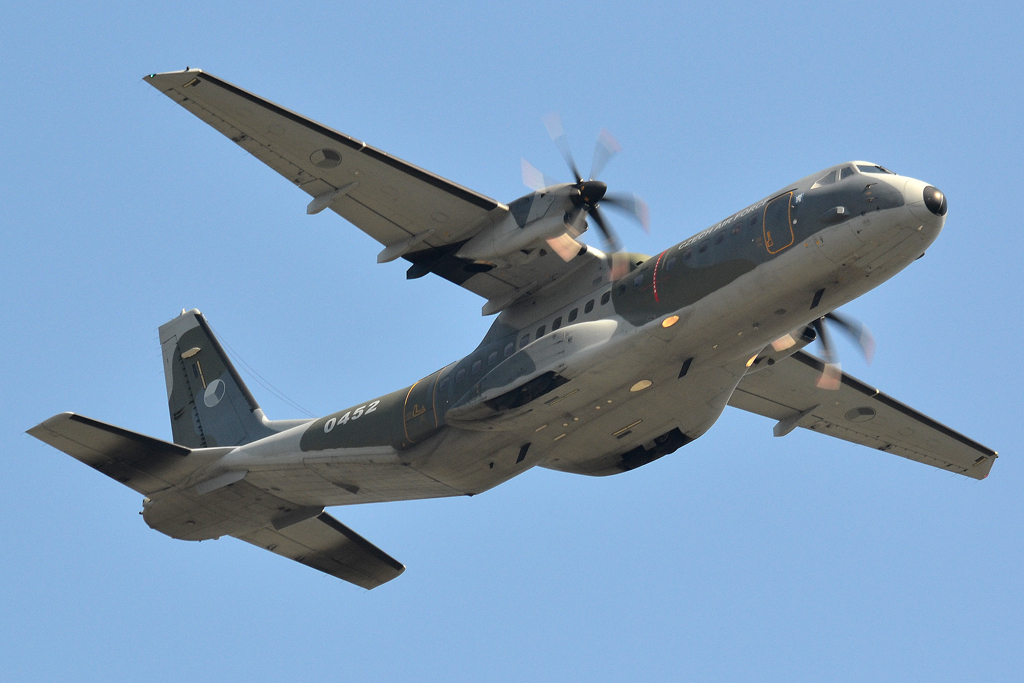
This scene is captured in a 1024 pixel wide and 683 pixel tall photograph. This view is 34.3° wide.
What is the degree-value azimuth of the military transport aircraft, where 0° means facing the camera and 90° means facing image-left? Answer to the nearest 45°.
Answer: approximately 315°
